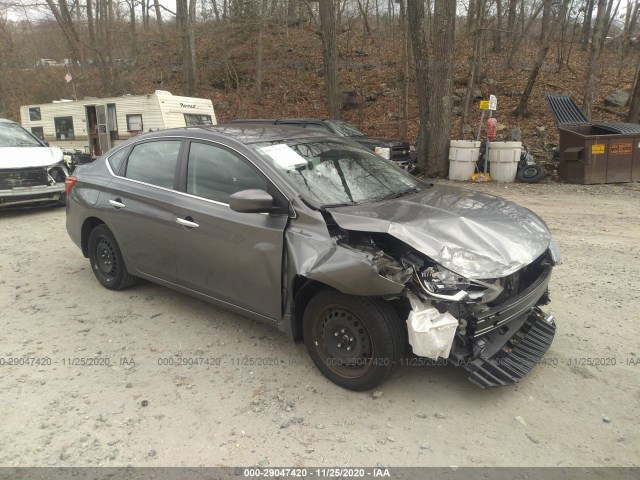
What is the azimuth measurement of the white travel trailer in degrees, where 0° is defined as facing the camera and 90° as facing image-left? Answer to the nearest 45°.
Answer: approximately 315°

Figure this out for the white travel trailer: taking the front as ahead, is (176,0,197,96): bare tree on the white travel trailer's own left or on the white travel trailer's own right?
on the white travel trailer's own left

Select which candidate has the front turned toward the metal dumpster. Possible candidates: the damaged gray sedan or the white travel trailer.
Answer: the white travel trailer

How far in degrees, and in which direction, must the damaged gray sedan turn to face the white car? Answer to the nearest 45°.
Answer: approximately 180°

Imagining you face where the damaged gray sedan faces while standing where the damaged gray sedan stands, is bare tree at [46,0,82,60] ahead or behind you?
behind

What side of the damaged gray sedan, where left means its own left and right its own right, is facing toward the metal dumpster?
left

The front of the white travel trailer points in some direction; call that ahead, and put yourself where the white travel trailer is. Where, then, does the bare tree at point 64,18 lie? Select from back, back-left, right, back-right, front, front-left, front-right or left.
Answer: back-left

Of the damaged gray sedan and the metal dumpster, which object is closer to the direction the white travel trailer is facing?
the metal dumpster

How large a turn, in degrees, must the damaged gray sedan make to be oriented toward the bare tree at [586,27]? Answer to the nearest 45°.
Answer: approximately 90° to its left

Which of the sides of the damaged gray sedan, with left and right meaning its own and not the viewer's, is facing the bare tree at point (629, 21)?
left

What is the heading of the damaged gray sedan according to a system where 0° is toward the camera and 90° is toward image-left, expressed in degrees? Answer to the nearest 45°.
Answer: approximately 315°

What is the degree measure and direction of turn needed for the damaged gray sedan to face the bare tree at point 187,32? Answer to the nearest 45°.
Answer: approximately 135° to its left

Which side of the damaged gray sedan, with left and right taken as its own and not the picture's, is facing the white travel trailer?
back

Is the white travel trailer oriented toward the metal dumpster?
yes
